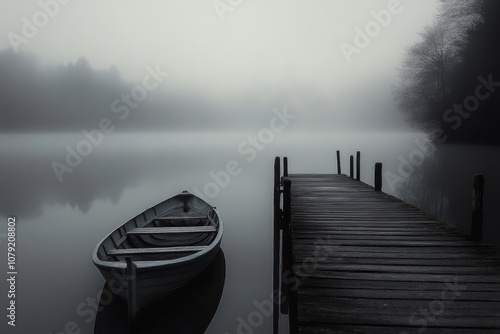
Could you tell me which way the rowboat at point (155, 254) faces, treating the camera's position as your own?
facing away from the viewer and to the right of the viewer

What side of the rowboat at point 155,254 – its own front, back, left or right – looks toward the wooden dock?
right

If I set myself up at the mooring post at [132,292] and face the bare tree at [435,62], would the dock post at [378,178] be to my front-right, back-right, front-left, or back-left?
front-right

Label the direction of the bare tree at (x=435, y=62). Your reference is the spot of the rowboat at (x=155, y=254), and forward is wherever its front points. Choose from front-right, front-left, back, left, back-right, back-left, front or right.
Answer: front

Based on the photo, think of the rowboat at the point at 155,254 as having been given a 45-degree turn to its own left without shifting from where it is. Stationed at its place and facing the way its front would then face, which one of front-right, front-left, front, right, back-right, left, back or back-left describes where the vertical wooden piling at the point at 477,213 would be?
back-right

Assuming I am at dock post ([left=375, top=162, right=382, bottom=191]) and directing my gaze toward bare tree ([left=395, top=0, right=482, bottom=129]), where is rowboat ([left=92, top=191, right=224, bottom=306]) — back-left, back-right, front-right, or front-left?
back-left
